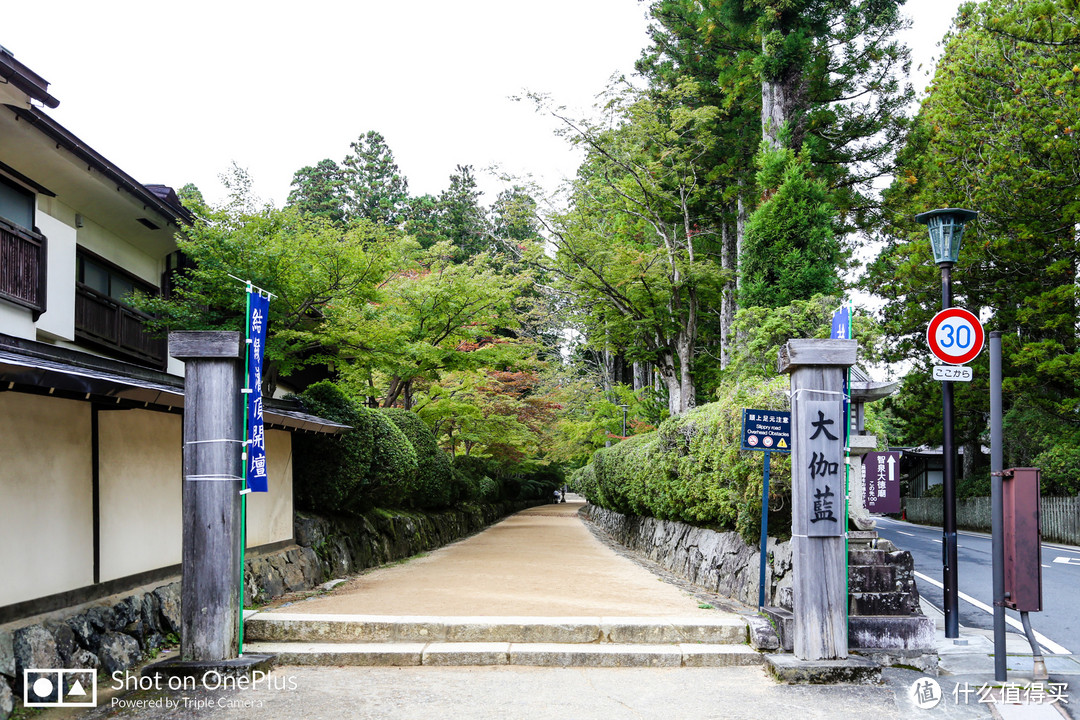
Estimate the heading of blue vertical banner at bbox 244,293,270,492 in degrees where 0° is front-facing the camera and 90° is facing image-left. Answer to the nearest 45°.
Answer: approximately 0°

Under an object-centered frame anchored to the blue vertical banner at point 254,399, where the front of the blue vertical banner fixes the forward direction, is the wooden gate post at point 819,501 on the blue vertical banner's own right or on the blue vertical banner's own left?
on the blue vertical banner's own left

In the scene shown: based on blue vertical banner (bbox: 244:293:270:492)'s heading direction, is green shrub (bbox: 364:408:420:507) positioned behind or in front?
behind

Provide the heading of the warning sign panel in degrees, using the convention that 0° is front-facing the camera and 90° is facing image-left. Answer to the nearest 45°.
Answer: approximately 0°
